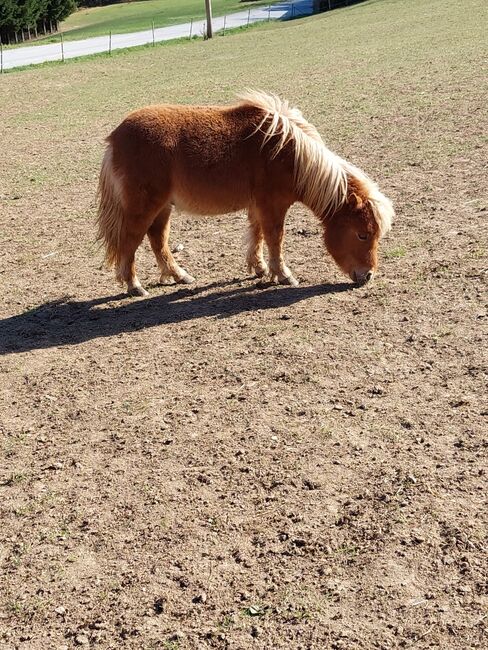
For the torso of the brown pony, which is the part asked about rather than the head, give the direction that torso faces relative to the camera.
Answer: to the viewer's right
